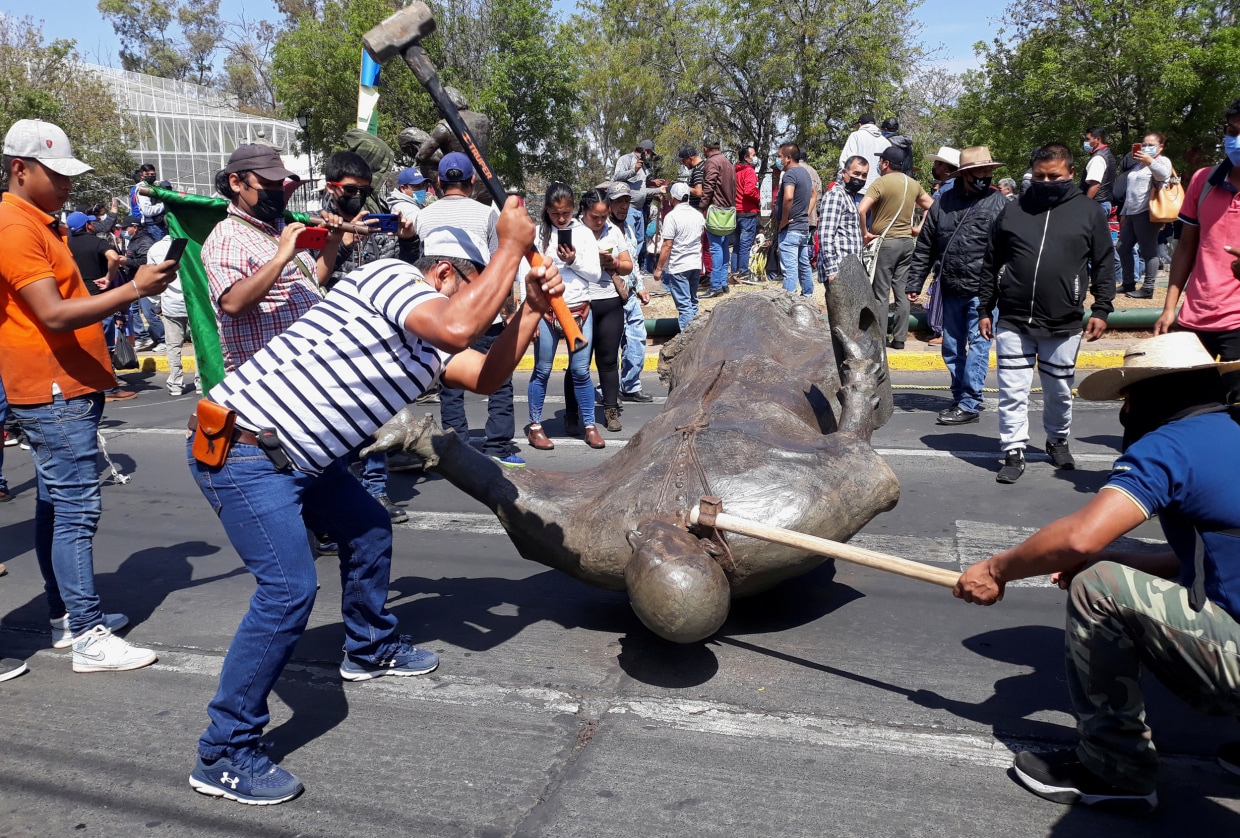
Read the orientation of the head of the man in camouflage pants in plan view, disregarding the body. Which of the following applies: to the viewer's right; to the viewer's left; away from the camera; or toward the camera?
to the viewer's left

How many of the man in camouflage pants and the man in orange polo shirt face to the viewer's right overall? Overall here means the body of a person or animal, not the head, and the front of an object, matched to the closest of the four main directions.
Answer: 1

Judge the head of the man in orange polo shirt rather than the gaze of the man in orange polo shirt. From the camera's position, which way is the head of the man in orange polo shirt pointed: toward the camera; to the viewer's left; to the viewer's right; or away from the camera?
to the viewer's right

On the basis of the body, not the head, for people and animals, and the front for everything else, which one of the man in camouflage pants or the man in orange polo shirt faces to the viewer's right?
the man in orange polo shirt

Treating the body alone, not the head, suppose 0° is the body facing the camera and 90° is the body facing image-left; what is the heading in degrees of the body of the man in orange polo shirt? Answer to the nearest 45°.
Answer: approximately 270°

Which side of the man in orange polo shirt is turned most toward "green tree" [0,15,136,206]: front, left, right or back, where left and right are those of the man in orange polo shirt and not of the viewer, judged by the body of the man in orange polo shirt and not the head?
left

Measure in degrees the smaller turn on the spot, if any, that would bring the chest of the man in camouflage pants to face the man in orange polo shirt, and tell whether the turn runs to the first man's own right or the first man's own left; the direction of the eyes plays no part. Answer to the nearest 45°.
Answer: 0° — they already face them

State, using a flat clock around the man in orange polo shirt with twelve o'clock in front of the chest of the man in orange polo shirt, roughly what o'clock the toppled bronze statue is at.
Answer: The toppled bronze statue is roughly at 1 o'clock from the man in orange polo shirt.

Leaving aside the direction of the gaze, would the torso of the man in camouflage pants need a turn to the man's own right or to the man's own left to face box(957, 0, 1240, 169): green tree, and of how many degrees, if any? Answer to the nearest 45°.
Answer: approximately 90° to the man's own right

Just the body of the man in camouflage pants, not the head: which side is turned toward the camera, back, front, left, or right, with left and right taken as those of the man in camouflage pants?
left
